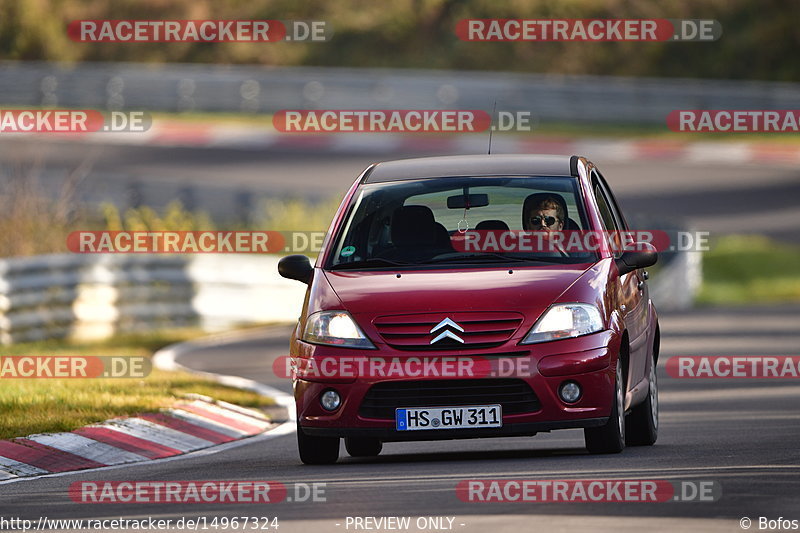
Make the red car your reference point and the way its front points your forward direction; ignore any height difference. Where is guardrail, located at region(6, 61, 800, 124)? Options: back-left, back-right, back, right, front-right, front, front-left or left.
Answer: back

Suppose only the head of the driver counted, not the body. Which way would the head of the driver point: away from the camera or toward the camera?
toward the camera

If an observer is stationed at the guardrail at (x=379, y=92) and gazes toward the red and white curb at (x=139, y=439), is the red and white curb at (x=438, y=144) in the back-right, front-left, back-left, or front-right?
front-left

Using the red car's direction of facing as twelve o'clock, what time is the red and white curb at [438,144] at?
The red and white curb is roughly at 6 o'clock from the red car.

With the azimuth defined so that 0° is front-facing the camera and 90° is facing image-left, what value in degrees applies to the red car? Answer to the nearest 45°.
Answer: approximately 0°
